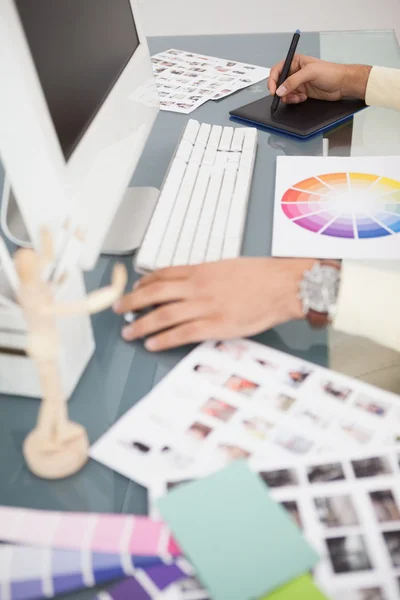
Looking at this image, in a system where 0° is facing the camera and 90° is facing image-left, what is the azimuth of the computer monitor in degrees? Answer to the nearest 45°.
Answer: approximately 315°

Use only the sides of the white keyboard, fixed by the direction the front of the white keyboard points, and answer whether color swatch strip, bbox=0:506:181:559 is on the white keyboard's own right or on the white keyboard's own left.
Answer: on the white keyboard's own right

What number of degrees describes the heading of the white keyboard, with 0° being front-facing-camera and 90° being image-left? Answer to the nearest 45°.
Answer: approximately 270°
